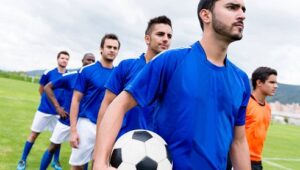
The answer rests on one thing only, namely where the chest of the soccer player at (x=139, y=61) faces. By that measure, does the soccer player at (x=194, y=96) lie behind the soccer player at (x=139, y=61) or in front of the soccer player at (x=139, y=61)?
in front

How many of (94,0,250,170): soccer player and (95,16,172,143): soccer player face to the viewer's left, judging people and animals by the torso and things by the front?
0

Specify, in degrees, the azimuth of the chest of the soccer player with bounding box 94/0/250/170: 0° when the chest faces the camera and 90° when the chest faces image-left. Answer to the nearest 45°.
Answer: approximately 315°

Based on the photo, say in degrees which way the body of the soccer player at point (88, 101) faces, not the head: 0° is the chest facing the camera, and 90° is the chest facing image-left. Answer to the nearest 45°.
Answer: approximately 315°

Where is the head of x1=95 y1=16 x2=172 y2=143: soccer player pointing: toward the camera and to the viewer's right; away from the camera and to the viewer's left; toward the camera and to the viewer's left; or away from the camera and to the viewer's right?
toward the camera and to the viewer's right

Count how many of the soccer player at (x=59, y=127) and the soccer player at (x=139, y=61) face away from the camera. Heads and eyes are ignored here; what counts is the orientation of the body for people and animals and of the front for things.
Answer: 0

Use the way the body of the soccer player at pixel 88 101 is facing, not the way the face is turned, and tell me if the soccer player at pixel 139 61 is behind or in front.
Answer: in front
